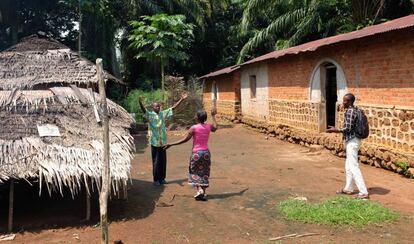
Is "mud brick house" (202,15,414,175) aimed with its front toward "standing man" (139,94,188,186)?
yes

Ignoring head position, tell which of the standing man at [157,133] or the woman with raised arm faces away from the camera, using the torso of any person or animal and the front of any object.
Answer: the woman with raised arm

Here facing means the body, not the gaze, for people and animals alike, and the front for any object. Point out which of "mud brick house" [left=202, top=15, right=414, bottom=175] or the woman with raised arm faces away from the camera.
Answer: the woman with raised arm

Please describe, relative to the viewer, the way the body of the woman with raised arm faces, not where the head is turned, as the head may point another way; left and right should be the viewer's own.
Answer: facing away from the viewer

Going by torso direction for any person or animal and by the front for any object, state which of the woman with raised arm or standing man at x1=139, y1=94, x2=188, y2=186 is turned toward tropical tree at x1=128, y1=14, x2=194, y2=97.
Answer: the woman with raised arm

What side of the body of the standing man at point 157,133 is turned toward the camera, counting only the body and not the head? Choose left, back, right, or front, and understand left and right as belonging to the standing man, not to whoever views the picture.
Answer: front

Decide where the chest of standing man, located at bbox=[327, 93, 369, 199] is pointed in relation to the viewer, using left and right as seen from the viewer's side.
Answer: facing to the left of the viewer

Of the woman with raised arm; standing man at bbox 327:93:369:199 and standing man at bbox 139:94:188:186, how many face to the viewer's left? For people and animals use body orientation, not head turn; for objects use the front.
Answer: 1

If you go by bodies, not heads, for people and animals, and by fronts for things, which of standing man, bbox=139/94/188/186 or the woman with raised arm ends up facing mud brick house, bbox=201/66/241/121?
the woman with raised arm

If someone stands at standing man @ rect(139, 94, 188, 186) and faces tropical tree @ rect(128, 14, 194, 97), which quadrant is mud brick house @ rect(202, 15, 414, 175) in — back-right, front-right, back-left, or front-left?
front-right

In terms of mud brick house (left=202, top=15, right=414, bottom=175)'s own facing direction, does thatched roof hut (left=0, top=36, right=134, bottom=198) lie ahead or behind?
ahead

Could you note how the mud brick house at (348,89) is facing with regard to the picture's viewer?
facing the viewer and to the left of the viewer

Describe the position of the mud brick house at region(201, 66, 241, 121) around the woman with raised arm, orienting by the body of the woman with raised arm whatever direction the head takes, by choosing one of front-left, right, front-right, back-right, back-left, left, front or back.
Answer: front

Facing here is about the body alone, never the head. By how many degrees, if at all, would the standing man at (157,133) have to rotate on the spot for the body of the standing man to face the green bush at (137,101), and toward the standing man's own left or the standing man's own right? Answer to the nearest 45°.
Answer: approximately 180°

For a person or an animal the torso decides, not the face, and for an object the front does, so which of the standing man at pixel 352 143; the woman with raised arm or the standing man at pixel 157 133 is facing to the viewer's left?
the standing man at pixel 352 143

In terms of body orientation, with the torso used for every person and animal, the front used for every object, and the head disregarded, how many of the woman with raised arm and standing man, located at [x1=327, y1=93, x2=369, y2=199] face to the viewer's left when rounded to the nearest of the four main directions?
1

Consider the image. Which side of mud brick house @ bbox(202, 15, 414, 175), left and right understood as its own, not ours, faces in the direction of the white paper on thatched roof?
front

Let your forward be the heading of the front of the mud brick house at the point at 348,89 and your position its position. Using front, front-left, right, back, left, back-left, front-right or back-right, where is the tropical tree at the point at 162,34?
right
